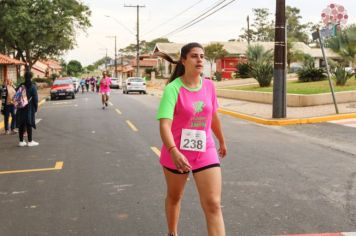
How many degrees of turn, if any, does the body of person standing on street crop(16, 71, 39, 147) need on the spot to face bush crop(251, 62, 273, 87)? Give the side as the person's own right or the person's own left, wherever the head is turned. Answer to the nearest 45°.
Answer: approximately 45° to the person's own left

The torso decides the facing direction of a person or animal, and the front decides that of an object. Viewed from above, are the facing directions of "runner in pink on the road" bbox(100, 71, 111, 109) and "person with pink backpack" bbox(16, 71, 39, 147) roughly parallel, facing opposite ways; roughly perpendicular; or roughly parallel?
roughly perpendicular

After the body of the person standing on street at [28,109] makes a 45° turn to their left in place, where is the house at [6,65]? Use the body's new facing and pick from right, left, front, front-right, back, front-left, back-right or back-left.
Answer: front-left

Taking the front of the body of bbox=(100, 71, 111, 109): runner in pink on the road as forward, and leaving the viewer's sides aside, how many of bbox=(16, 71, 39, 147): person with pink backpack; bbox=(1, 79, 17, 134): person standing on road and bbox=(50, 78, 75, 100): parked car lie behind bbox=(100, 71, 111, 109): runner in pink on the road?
1

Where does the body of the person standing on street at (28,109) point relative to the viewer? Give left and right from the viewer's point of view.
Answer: facing to the right of the viewer

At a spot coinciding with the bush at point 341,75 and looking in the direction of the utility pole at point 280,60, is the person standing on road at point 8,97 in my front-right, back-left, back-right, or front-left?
front-right

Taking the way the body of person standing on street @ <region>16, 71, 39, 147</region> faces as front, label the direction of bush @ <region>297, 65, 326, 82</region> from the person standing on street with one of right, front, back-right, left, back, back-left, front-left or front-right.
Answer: front-left

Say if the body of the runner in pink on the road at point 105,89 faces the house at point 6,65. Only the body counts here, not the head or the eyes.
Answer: no

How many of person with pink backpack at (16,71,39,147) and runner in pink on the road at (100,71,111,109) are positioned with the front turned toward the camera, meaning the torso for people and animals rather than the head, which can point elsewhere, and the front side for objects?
1

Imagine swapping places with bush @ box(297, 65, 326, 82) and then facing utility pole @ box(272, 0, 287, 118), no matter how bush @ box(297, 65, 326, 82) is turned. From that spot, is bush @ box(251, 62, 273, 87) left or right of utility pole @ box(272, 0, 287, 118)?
right

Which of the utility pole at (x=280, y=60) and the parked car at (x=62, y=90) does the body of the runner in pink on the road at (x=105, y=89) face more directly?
the utility pole

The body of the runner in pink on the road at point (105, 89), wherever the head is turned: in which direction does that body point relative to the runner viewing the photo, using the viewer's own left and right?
facing the viewer

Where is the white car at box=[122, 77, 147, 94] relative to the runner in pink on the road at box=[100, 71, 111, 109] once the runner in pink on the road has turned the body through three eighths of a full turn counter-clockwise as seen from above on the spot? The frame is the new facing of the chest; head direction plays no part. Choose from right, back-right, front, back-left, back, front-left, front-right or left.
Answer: front-left

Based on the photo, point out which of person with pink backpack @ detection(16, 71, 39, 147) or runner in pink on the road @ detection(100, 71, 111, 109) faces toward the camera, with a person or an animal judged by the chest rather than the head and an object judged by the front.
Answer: runner in pink on the road @ detection(100, 71, 111, 109)
